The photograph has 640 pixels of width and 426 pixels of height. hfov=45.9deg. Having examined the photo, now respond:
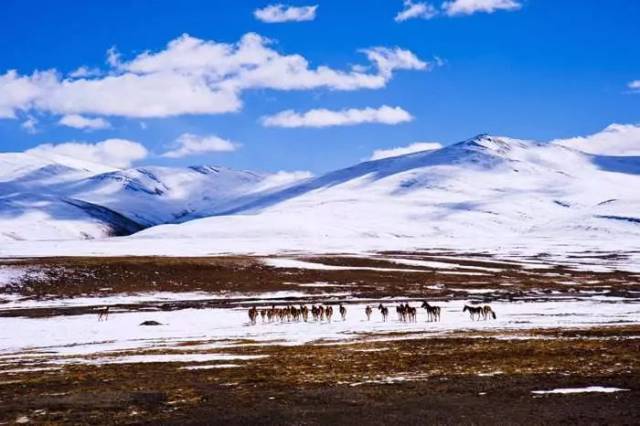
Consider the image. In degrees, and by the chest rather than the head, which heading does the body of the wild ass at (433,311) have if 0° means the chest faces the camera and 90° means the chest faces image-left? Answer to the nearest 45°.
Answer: approximately 90°

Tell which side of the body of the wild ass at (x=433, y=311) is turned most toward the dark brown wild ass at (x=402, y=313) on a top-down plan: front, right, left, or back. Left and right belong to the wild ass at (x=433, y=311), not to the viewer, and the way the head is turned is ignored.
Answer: front

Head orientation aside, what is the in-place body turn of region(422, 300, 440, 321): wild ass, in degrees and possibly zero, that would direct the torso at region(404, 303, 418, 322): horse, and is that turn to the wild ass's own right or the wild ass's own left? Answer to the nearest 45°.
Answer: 0° — it already faces it
